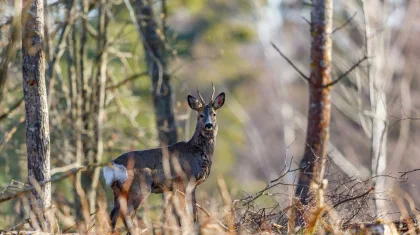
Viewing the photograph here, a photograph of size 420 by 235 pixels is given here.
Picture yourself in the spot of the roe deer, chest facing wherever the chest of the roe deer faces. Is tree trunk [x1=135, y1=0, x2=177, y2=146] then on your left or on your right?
on your left

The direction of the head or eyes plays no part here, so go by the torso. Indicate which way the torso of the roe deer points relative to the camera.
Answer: to the viewer's right

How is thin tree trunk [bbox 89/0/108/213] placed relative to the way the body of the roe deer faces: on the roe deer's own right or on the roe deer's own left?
on the roe deer's own left

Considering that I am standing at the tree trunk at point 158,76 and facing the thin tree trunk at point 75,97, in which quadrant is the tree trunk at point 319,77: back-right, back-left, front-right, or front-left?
back-left

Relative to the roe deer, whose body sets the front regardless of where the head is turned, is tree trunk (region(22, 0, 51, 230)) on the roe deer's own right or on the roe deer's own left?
on the roe deer's own right

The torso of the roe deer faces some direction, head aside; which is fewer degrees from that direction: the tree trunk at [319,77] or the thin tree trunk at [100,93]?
the tree trunk
